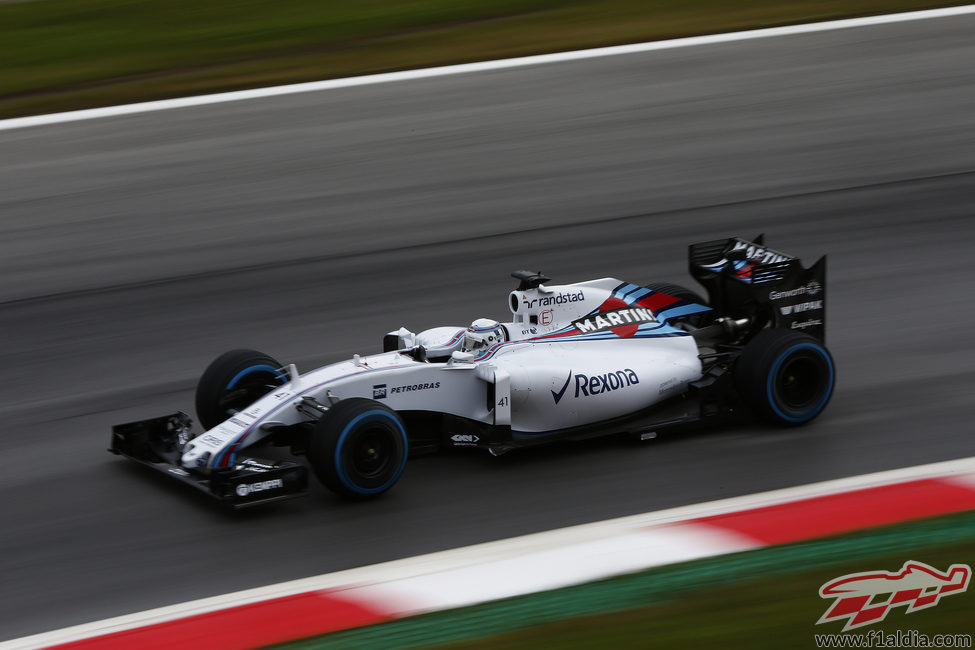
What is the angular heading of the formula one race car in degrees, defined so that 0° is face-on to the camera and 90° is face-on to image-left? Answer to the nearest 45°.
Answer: approximately 45°
